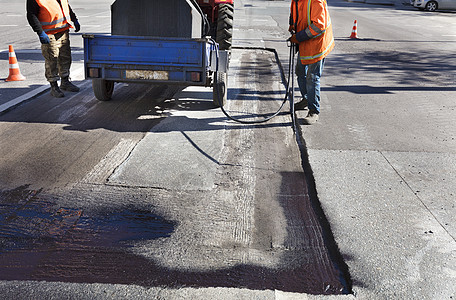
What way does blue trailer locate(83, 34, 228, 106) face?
away from the camera

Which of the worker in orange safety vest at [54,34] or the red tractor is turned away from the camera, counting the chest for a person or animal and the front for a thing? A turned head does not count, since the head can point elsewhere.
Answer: the red tractor

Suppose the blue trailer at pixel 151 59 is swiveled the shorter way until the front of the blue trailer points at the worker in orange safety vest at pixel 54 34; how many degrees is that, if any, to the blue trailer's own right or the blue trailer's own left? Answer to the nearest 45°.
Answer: approximately 45° to the blue trailer's own left

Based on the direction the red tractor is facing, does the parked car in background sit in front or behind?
in front

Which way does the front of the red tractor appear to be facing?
away from the camera

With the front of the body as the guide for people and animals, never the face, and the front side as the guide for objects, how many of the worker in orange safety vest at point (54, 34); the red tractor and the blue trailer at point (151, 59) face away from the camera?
2

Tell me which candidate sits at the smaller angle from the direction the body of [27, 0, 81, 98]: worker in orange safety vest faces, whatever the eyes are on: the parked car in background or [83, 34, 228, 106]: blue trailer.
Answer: the blue trailer

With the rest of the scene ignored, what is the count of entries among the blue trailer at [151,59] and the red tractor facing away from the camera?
2

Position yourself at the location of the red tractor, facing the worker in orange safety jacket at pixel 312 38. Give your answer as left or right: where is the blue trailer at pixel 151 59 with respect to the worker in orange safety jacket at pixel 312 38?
right
